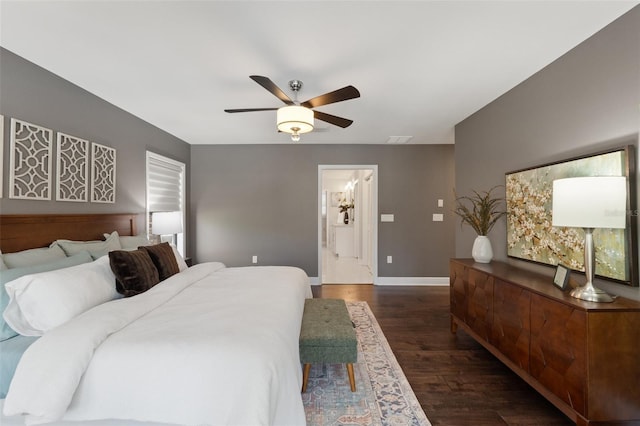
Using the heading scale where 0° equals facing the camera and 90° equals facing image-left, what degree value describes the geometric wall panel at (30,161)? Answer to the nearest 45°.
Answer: approximately 315°

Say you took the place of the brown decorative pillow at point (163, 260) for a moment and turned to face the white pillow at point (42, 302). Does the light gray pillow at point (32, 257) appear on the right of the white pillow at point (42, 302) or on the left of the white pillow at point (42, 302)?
right

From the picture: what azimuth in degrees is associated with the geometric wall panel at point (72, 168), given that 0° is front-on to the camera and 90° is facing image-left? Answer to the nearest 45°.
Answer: approximately 315°

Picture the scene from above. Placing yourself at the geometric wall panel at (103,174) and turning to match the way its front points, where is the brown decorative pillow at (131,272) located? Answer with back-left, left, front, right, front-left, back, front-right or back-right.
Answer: front-right

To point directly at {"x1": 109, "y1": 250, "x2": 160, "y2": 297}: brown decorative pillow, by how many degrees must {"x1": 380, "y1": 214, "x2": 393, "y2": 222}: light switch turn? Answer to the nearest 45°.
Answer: approximately 45° to its right

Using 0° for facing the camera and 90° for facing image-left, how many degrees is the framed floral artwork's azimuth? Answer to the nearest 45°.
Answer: approximately 45°

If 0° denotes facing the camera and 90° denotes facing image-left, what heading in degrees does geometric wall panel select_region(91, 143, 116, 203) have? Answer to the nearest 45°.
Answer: approximately 315°

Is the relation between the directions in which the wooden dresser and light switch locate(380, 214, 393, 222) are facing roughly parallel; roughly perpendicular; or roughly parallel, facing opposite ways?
roughly perpendicular

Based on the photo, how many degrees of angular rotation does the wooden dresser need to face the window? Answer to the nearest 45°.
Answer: approximately 45° to its right

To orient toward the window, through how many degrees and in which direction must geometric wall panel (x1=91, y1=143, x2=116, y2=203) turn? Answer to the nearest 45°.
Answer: approximately 90° to its left
